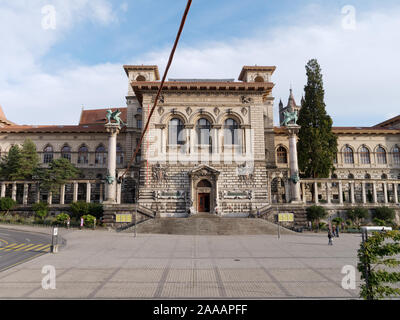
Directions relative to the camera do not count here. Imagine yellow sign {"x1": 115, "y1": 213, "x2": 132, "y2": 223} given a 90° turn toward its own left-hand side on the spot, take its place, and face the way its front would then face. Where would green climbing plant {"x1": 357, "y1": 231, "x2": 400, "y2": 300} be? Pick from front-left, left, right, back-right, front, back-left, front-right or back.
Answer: right

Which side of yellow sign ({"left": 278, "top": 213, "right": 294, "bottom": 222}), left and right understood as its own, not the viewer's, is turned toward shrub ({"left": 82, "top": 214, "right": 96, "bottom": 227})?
right

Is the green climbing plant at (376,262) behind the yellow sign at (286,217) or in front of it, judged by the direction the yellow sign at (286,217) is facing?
in front

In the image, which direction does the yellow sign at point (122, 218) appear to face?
toward the camera

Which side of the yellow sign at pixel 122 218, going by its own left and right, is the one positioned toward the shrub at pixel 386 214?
left

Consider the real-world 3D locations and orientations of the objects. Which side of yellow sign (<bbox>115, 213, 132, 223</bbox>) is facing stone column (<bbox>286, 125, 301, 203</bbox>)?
left

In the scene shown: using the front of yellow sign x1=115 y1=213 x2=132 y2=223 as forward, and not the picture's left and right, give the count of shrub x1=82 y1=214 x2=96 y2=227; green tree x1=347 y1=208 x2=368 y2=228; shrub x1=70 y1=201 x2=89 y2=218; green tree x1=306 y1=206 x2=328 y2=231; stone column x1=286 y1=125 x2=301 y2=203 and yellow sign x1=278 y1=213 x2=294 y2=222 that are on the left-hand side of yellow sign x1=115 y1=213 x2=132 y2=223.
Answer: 4

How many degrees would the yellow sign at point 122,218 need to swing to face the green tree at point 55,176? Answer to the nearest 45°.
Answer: approximately 135° to its right

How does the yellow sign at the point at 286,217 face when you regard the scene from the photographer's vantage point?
facing the viewer

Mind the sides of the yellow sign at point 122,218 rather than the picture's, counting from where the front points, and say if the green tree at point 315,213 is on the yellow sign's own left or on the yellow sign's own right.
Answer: on the yellow sign's own left

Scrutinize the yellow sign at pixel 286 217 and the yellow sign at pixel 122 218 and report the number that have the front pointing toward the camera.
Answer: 2

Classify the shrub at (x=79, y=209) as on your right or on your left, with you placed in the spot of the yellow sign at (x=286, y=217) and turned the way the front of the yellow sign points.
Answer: on your right

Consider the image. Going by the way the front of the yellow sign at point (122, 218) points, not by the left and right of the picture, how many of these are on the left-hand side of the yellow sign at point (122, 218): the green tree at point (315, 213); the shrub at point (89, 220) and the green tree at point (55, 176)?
1

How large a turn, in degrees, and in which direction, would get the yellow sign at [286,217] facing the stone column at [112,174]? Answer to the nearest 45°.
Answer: approximately 90° to its right
